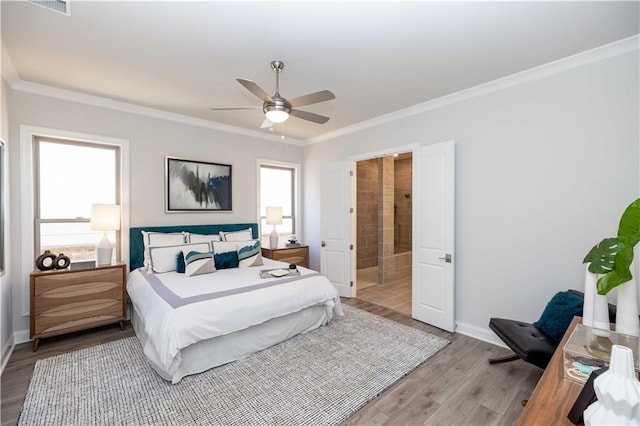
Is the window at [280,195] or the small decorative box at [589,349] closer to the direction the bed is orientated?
the small decorative box

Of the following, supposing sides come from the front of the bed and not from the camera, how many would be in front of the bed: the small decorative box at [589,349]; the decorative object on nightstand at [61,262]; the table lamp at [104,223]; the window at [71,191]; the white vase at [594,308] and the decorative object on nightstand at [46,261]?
2

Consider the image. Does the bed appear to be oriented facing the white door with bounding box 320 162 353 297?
no

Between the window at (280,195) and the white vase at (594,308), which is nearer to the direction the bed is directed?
the white vase

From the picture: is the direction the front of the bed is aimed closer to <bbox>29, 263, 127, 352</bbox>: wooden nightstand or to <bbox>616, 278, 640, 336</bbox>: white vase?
the white vase

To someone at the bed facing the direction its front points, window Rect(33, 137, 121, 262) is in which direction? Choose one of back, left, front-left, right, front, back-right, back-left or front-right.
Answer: back

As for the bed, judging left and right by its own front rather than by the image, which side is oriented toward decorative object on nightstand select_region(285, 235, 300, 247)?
left

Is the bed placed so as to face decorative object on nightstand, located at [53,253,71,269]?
no

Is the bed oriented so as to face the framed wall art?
no

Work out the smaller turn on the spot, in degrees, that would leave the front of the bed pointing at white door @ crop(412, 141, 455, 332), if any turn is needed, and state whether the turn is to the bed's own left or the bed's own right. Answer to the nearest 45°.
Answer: approximately 45° to the bed's own left

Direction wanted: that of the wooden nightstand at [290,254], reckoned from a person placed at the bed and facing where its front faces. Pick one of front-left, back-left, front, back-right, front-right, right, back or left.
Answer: left

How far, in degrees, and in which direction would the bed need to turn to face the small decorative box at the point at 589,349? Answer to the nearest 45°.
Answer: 0° — it already faces it
